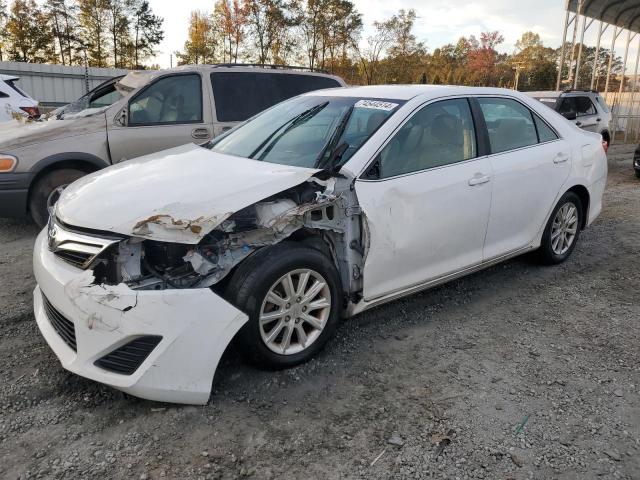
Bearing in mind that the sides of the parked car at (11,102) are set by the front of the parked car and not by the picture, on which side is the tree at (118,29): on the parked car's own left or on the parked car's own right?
on the parked car's own right

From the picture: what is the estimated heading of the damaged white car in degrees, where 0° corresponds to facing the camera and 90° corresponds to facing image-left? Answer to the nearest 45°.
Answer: approximately 45°

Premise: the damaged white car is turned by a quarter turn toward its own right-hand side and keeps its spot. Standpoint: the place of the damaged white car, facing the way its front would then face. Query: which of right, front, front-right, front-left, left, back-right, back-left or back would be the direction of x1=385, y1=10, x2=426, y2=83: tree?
front-right

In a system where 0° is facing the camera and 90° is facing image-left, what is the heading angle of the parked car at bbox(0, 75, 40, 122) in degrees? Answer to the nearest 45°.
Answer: approximately 135°

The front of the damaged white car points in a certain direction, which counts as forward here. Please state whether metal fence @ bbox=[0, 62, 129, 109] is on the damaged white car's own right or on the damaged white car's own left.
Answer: on the damaged white car's own right

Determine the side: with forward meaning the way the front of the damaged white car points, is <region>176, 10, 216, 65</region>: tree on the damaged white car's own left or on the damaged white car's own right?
on the damaged white car's own right

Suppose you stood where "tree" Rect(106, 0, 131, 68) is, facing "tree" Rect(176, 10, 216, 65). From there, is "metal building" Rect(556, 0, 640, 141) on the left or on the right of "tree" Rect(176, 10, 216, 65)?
right

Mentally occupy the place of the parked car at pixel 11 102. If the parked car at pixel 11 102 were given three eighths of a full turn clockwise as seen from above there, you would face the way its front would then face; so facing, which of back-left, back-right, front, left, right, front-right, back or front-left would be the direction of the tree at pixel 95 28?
left

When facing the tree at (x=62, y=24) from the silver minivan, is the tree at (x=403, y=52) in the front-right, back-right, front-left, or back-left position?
front-right

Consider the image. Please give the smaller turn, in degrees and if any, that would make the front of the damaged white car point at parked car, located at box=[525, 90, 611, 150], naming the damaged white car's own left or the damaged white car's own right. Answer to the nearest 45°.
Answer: approximately 180°

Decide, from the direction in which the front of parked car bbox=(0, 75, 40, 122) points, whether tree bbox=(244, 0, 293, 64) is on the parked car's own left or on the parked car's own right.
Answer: on the parked car's own right
